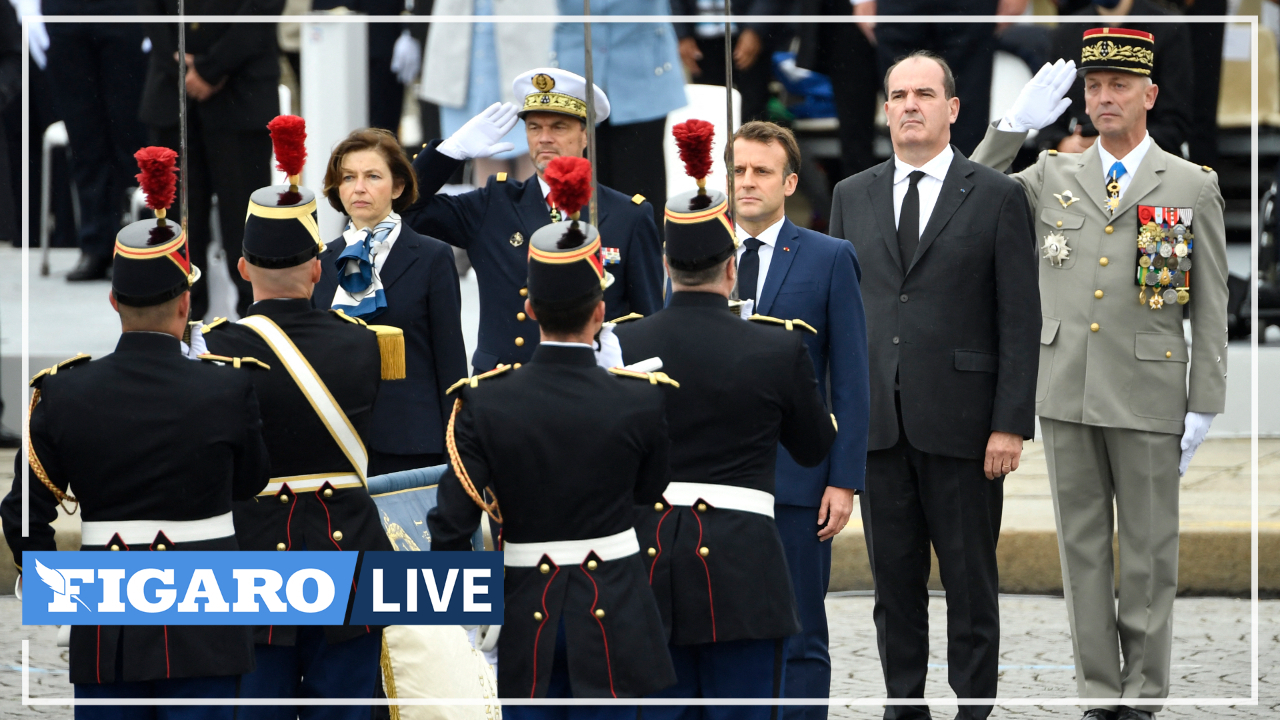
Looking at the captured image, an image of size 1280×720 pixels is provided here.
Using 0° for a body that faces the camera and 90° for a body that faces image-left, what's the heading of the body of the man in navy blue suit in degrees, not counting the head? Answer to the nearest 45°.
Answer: approximately 45°

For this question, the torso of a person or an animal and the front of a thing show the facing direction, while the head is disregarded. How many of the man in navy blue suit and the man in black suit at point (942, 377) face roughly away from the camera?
0

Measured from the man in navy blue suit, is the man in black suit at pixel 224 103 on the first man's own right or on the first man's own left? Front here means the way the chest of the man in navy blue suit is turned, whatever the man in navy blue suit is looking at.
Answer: on the first man's own right

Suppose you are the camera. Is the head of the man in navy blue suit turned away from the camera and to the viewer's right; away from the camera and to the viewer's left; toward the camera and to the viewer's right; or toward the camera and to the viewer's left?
toward the camera and to the viewer's left

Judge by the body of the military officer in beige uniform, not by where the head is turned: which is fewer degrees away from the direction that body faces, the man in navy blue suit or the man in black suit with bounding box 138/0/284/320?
the man in navy blue suit

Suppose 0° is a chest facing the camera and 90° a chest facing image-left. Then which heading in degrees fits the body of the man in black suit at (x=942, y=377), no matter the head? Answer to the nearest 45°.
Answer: approximately 45°

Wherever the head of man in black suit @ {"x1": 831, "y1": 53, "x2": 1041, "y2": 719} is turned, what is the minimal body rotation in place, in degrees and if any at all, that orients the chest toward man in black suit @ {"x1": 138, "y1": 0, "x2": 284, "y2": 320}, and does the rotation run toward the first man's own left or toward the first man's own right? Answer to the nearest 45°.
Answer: approximately 90° to the first man's own right

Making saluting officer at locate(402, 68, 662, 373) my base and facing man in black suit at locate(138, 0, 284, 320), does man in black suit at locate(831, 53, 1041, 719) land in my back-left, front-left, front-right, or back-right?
back-right

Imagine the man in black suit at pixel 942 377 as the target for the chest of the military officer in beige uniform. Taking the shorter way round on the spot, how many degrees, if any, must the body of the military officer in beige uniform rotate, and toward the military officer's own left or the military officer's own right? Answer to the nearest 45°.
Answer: approximately 45° to the military officer's own right

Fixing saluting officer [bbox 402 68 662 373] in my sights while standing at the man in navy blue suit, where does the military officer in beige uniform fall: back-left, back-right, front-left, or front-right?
back-right
